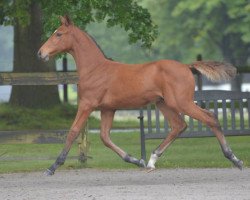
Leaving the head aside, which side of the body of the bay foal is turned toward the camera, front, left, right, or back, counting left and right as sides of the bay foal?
left

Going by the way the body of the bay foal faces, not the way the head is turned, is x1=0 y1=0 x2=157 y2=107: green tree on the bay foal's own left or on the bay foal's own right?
on the bay foal's own right
